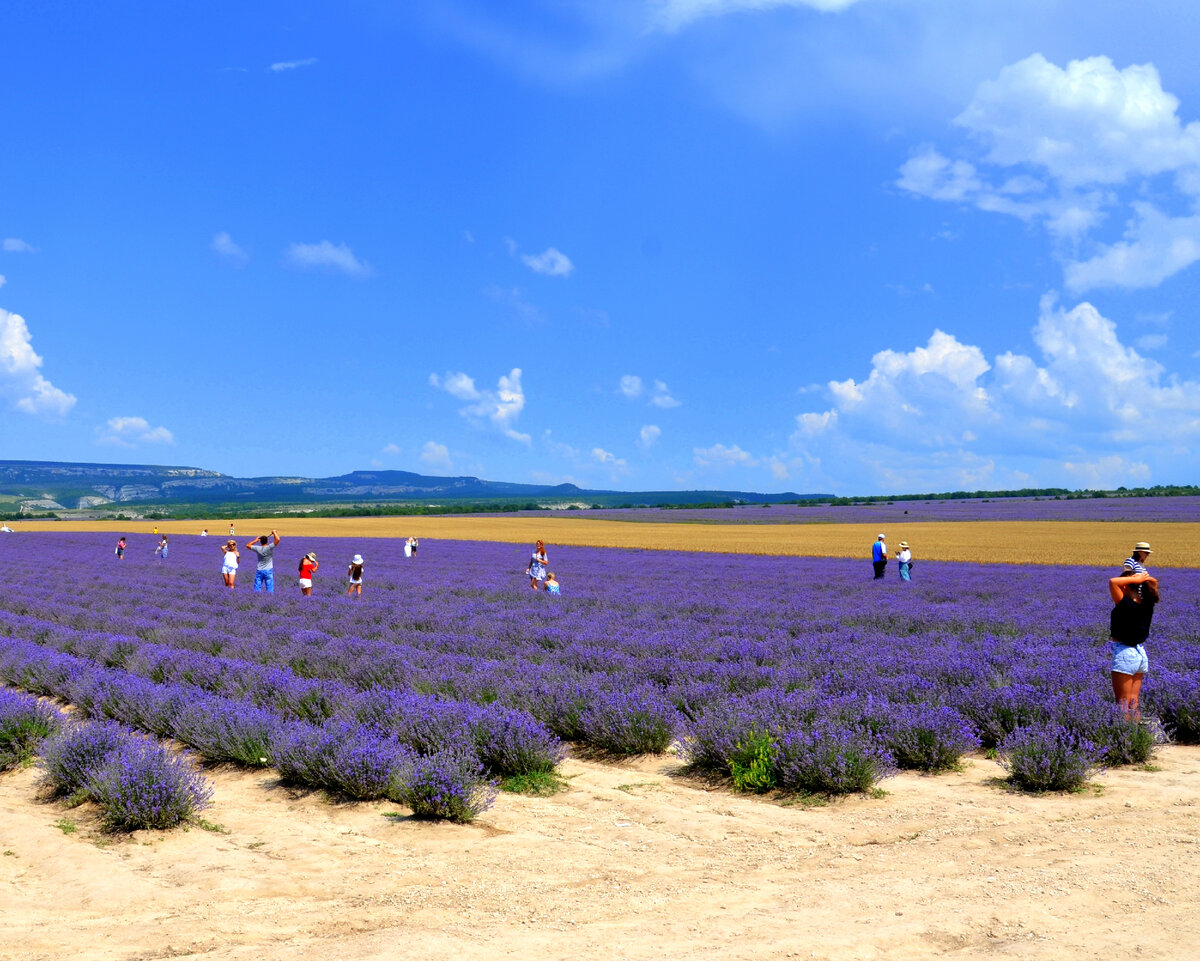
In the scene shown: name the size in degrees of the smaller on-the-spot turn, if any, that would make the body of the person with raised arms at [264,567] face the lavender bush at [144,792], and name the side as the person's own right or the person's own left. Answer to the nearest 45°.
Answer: approximately 180°

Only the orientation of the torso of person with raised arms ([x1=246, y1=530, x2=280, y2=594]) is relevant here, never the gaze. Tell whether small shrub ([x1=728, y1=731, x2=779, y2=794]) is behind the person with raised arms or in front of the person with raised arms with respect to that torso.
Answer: behind

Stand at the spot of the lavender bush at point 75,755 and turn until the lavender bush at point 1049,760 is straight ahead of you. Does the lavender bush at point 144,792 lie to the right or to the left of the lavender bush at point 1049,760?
right

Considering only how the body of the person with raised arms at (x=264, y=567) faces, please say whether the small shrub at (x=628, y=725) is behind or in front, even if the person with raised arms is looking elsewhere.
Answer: behind

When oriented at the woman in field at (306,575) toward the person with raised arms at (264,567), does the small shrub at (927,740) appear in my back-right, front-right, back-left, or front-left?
back-left

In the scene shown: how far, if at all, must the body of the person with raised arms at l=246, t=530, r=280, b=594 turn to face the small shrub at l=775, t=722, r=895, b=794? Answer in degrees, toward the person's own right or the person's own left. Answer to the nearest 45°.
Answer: approximately 180°

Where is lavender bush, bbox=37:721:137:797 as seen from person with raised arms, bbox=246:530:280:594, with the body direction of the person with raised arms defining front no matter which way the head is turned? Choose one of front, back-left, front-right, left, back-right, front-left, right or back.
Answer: back

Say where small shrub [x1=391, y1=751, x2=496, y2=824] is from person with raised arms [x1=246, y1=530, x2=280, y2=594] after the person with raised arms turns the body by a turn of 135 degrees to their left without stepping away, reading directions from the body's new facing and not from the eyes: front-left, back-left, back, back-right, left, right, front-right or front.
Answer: front-left

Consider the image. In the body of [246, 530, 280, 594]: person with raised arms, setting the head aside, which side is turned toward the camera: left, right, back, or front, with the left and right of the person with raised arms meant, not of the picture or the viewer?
back
